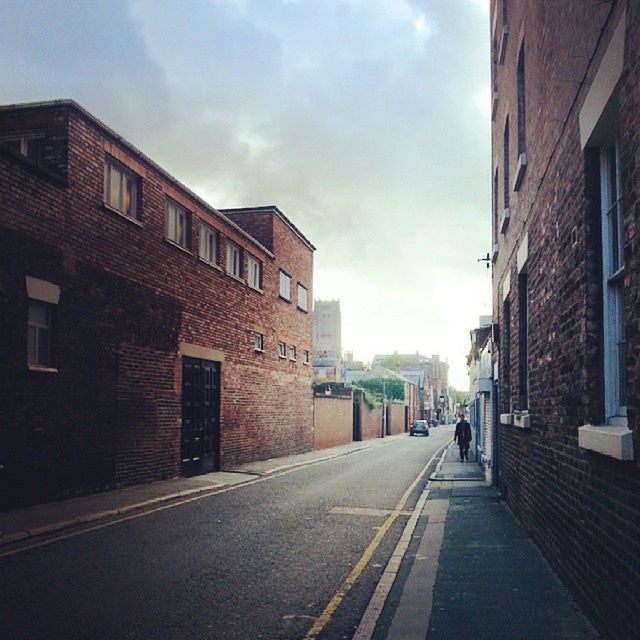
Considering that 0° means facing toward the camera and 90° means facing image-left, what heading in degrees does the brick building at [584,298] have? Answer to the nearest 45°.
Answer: approximately 90°

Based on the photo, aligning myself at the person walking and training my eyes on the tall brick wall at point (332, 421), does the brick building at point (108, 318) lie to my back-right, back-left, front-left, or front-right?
back-left

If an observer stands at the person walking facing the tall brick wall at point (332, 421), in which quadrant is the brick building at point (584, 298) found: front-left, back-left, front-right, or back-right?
back-left

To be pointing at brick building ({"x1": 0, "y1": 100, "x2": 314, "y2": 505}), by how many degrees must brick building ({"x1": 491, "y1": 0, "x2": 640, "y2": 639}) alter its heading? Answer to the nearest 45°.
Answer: approximately 45° to its right

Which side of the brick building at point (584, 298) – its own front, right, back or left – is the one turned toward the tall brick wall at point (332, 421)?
right
